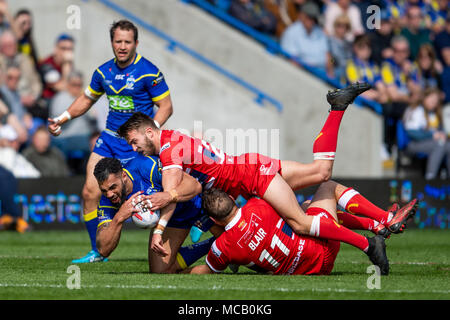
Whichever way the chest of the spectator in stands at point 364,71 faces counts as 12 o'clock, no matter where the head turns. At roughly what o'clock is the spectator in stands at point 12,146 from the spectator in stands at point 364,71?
the spectator in stands at point 12,146 is roughly at 2 o'clock from the spectator in stands at point 364,71.

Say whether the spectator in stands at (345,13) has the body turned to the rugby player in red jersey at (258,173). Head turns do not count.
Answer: yes

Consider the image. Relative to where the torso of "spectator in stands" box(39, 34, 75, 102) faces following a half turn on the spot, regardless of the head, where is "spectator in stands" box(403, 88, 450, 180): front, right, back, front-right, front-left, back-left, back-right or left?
back-right

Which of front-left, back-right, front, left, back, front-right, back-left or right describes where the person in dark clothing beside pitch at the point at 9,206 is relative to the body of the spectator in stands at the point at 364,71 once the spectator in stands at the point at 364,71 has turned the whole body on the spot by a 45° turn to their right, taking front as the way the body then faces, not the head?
front

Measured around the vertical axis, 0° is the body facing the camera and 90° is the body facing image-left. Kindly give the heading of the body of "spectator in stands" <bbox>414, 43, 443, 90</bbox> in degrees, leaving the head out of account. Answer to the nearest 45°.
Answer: approximately 45°

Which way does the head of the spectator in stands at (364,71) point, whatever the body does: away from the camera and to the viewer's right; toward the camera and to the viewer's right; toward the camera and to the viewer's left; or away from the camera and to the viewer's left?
toward the camera and to the viewer's left

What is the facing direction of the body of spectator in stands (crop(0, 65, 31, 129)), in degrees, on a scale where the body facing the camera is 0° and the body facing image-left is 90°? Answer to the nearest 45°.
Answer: approximately 315°

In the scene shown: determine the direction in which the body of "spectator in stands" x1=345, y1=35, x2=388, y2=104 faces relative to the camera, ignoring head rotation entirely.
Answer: toward the camera

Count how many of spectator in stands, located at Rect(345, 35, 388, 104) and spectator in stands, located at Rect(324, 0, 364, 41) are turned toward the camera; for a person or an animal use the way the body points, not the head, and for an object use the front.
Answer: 2

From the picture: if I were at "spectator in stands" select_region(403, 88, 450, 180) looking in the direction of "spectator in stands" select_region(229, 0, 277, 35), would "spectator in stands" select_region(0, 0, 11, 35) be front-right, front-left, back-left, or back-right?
front-left

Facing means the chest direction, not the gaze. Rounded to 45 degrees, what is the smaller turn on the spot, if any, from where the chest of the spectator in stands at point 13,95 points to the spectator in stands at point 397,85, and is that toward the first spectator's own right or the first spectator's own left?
approximately 45° to the first spectator's own left
